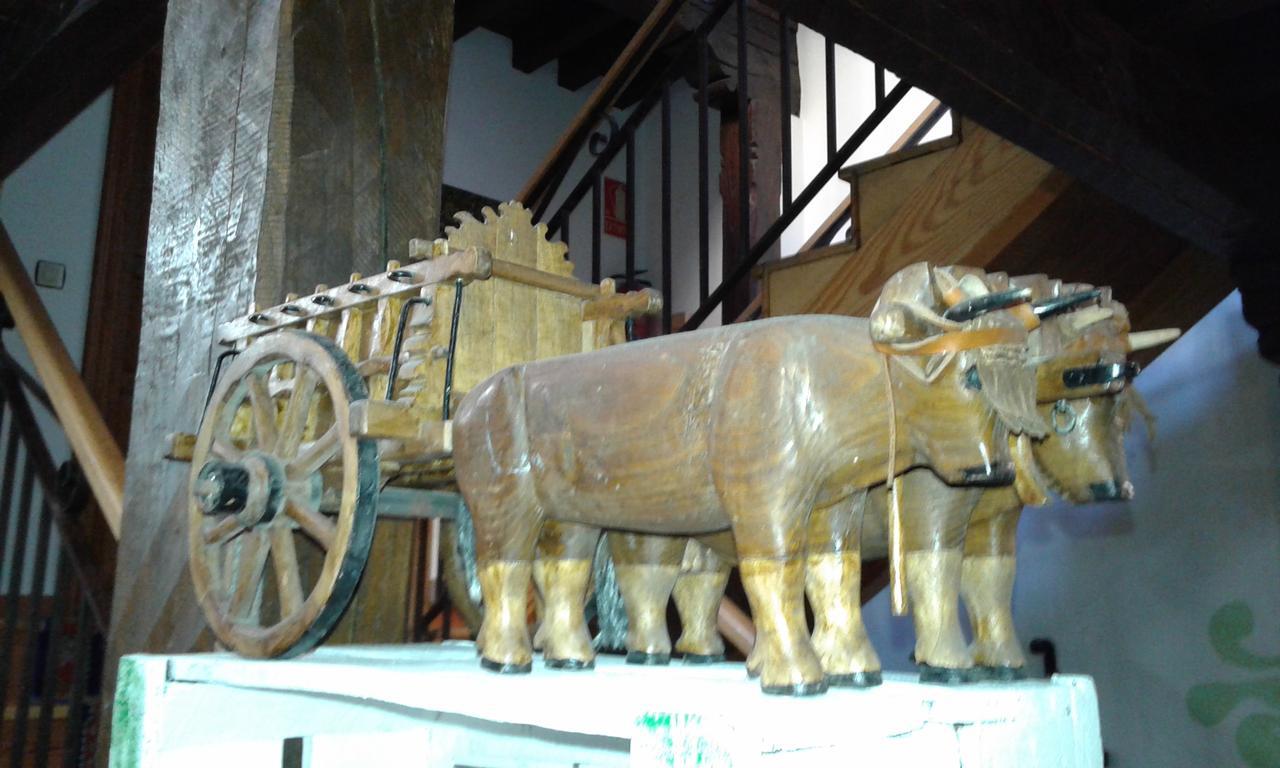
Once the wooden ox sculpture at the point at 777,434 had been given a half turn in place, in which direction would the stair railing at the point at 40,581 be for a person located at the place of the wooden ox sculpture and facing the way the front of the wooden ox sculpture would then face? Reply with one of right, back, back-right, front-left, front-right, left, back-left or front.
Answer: front

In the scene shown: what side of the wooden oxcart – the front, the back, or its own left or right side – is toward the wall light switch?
back

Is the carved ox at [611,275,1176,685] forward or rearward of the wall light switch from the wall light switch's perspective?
forward

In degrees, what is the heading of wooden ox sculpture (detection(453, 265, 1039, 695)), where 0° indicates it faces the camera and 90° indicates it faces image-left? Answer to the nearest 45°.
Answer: approximately 315°

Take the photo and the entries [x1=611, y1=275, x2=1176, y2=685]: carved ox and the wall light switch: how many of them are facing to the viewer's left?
0

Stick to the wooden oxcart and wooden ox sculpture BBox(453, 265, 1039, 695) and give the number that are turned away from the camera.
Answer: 0

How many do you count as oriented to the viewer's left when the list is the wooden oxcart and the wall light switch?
0

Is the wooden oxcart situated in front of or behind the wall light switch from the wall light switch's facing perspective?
in front

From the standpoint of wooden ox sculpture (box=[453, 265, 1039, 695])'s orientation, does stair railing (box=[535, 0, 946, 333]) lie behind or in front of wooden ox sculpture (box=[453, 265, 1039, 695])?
behind

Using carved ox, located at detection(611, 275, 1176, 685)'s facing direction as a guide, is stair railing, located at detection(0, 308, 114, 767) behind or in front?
behind

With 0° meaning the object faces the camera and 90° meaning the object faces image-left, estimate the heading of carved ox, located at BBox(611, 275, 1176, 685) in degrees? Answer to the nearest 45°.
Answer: approximately 315°

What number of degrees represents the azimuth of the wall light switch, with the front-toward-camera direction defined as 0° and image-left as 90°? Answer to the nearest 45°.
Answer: approximately 0°
